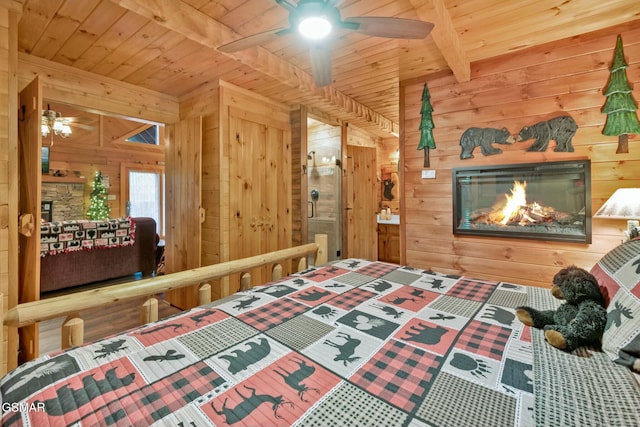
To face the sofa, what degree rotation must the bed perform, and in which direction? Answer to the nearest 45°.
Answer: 0° — it already faces it

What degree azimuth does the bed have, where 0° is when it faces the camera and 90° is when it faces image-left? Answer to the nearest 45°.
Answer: approximately 135°

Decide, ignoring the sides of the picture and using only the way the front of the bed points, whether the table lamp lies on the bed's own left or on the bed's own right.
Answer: on the bed's own right

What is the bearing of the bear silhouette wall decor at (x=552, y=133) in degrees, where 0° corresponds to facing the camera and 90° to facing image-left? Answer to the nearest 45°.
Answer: approximately 90°

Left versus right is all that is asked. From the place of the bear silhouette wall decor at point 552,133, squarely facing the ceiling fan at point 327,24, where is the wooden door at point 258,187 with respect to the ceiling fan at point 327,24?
right

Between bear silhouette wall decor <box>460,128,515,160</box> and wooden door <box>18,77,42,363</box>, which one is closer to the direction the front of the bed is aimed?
the wooden door

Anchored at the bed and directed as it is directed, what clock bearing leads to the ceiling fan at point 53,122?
The ceiling fan is roughly at 12 o'clock from the bed.

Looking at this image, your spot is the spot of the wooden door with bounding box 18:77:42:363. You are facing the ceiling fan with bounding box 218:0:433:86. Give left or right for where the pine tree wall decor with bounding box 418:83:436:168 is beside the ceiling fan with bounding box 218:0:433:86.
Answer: left
